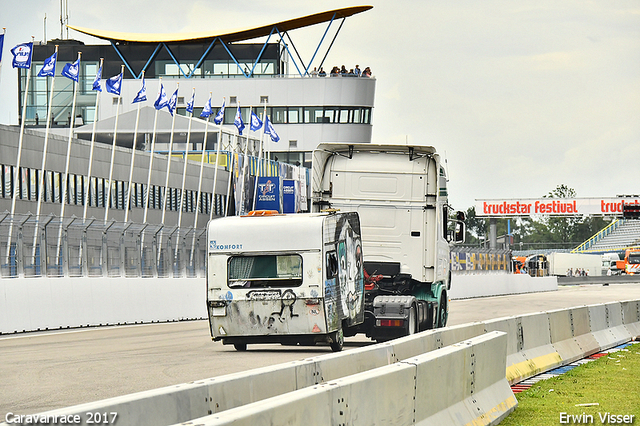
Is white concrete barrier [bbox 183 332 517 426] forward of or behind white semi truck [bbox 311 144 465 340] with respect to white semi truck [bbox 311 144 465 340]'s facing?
behind

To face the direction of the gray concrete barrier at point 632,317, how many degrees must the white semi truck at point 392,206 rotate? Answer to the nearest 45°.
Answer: approximately 90° to its right

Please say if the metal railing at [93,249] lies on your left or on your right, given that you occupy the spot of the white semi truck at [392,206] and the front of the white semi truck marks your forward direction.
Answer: on your left

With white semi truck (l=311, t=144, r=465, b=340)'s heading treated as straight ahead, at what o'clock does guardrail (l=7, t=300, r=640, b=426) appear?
The guardrail is roughly at 6 o'clock from the white semi truck.

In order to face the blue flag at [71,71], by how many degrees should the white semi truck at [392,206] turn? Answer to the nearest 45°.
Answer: approximately 45° to its left

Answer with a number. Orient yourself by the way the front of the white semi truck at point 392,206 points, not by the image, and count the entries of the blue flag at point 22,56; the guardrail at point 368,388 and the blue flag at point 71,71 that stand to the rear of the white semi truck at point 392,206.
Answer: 1

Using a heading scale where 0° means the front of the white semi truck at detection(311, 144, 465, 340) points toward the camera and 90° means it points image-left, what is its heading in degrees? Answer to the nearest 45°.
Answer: approximately 180°
